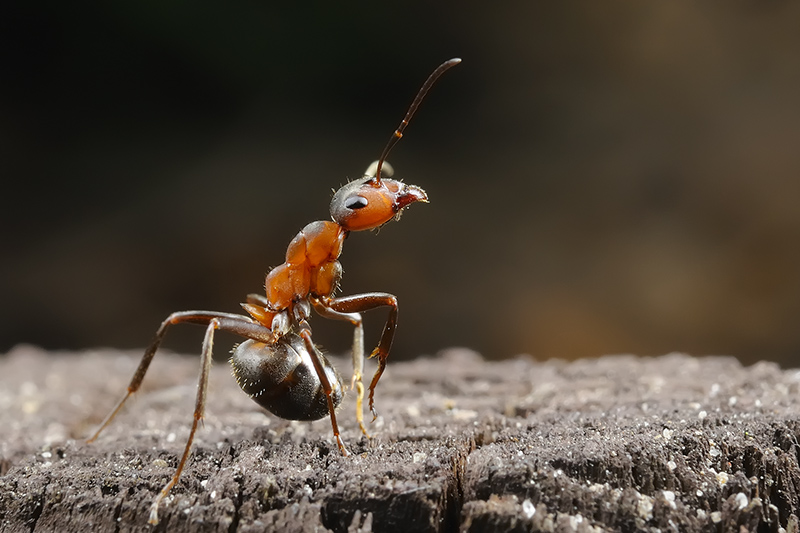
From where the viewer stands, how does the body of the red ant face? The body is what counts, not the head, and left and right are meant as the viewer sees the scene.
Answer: facing to the right of the viewer
